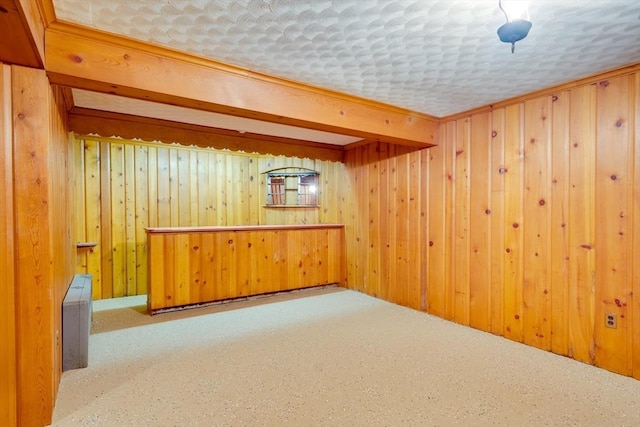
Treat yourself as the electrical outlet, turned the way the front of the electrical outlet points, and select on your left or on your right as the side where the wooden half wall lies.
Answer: on your right

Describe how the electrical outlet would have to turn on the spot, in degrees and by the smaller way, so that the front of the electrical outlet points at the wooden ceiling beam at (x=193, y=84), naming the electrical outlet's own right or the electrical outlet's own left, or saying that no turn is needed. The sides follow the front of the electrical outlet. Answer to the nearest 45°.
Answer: approximately 45° to the electrical outlet's own right

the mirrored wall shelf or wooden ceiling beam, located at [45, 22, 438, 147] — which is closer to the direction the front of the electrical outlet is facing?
the wooden ceiling beam

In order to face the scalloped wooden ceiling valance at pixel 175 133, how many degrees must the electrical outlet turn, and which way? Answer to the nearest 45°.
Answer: approximately 45° to its right

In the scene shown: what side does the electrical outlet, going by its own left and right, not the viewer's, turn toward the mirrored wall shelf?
right

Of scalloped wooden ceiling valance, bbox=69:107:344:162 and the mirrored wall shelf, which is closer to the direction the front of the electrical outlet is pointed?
the scalloped wooden ceiling valance
